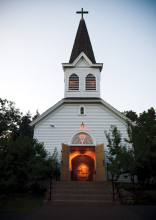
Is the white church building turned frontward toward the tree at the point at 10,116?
no

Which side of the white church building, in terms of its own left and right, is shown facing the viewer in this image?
front

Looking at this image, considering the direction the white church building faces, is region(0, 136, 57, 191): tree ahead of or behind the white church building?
ahead
